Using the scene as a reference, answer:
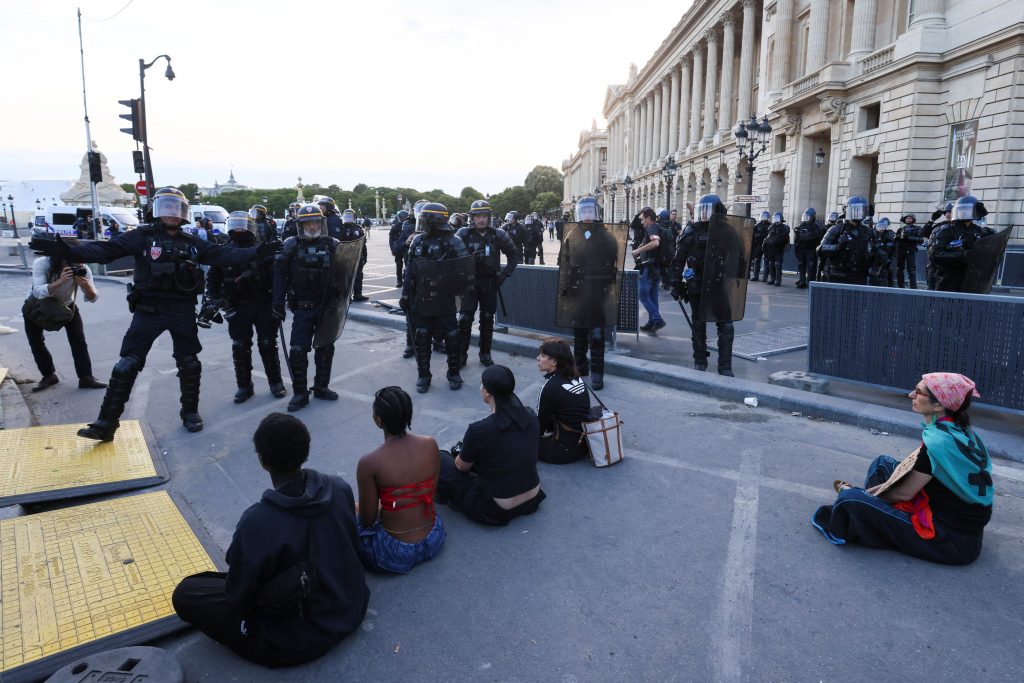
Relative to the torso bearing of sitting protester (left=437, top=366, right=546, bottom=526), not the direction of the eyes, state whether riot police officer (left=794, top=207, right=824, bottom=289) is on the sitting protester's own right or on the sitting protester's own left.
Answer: on the sitting protester's own right

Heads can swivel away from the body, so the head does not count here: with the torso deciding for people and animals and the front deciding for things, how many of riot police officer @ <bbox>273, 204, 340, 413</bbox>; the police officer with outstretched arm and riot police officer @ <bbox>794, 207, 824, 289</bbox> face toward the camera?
3

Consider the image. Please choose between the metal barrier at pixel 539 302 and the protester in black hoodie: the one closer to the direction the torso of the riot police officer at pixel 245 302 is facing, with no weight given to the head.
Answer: the protester in black hoodie

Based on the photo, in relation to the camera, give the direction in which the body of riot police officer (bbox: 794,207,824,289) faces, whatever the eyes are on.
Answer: toward the camera

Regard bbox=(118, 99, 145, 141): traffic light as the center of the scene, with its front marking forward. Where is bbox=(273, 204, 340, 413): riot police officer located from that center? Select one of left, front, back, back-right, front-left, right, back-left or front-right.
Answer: left

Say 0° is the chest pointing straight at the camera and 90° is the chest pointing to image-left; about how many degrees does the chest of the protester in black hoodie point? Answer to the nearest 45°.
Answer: approximately 135°

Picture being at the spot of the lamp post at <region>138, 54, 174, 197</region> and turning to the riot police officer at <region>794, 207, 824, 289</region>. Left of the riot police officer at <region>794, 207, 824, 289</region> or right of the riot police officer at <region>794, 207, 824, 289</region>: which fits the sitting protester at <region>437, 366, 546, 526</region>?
right

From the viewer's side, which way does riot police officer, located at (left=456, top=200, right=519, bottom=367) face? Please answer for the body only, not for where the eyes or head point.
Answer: toward the camera

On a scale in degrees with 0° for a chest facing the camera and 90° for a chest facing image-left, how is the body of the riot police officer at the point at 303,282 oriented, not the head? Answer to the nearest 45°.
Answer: approximately 0°

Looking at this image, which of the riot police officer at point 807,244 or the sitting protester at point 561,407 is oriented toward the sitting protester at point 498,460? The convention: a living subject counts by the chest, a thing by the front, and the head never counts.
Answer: the riot police officer

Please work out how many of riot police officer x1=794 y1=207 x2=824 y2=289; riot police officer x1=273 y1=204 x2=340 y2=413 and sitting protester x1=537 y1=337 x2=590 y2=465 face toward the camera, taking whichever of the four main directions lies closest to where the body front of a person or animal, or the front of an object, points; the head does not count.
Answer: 2

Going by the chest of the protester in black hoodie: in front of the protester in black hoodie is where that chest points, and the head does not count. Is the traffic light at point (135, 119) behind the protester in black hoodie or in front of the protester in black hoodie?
in front

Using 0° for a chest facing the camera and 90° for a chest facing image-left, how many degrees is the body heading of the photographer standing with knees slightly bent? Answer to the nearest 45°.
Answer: approximately 315°

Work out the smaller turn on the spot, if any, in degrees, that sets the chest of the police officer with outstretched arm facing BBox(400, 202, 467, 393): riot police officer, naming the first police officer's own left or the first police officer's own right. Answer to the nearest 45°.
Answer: approximately 90° to the first police officer's own left

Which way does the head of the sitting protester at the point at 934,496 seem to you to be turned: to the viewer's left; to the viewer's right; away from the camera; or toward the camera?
to the viewer's left
